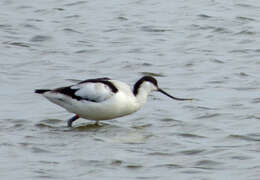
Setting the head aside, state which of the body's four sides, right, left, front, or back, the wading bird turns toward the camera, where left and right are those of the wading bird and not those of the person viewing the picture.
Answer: right
